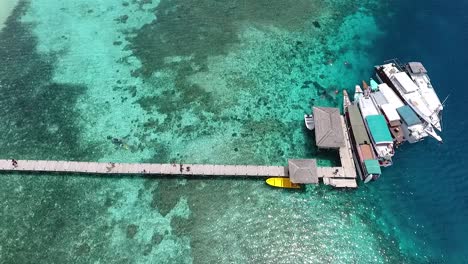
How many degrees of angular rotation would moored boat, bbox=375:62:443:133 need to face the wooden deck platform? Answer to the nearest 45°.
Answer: approximately 45° to its right

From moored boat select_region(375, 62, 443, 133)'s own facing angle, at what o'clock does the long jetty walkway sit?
The long jetty walkway is roughly at 3 o'clock from the moored boat.

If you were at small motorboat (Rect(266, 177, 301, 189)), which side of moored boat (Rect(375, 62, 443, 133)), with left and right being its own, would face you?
right

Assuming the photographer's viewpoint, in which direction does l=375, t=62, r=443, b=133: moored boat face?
facing the viewer and to the right of the viewer

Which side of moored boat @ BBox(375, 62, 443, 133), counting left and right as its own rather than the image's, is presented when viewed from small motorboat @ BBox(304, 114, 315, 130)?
right

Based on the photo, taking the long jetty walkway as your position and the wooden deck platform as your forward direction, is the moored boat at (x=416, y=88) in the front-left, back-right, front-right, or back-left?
front-left
